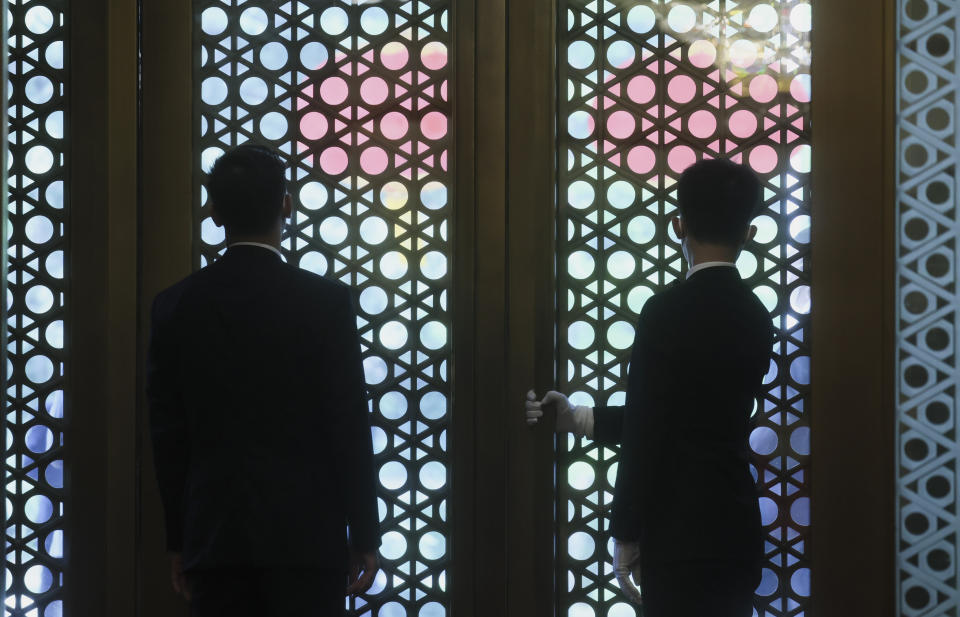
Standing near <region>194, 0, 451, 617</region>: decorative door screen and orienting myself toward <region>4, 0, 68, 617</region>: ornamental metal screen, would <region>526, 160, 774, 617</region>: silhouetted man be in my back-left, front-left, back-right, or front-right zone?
back-left

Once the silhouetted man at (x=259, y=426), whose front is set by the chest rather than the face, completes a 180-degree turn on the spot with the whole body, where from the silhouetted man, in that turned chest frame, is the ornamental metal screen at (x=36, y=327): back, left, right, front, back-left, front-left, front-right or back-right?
back-right

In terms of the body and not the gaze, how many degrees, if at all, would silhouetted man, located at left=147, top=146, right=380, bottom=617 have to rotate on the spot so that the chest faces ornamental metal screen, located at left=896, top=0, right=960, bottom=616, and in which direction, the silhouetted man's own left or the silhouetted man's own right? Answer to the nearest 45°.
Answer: approximately 90° to the silhouetted man's own right

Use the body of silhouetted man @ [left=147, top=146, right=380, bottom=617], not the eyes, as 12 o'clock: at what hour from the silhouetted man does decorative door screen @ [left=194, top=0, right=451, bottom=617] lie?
The decorative door screen is roughly at 1 o'clock from the silhouetted man.

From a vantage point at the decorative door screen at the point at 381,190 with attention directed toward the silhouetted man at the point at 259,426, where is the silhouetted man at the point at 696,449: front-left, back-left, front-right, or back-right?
front-left

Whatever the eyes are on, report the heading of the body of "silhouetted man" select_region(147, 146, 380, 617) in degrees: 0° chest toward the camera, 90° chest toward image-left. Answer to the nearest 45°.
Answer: approximately 180°

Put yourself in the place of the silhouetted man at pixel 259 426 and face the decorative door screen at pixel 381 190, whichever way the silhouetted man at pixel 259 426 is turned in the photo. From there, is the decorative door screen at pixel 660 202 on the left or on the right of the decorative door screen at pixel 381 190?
right

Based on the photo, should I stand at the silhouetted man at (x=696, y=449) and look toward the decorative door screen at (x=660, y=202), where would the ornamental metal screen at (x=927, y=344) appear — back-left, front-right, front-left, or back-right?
front-right

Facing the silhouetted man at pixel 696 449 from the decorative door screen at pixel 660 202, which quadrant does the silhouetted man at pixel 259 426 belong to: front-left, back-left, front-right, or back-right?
front-right

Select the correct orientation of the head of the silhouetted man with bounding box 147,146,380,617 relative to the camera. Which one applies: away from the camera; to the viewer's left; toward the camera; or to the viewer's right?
away from the camera

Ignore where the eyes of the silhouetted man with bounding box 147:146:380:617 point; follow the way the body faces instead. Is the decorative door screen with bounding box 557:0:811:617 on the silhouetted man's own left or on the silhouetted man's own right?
on the silhouetted man's own right

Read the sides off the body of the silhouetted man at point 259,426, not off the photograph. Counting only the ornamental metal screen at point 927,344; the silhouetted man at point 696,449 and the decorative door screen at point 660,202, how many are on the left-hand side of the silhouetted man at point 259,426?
0

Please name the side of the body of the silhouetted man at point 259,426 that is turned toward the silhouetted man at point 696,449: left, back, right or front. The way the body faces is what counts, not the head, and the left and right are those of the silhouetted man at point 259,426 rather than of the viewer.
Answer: right
